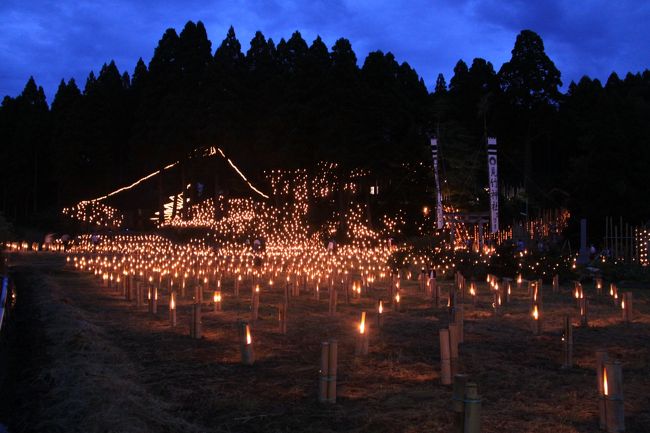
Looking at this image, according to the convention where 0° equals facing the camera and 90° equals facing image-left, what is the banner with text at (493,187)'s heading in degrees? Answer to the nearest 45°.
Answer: approximately 0°

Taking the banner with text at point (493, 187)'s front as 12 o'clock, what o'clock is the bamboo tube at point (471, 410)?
The bamboo tube is roughly at 12 o'clock from the banner with text.

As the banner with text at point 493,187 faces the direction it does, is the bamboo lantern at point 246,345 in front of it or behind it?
in front

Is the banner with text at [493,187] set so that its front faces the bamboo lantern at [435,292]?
yes

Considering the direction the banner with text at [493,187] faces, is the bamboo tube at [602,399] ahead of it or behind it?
ahead

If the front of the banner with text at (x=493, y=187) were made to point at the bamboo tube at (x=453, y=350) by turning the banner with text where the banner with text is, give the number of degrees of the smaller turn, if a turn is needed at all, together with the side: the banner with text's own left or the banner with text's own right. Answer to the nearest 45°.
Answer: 0° — it already faces it

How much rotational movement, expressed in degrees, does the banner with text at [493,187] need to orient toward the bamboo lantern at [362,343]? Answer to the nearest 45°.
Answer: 0° — it already faces it
